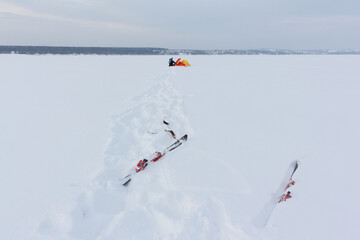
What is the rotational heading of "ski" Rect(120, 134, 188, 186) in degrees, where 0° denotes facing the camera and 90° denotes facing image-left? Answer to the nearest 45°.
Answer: approximately 225°

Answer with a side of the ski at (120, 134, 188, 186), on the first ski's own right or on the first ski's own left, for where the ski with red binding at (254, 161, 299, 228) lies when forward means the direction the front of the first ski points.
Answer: on the first ski's own right
